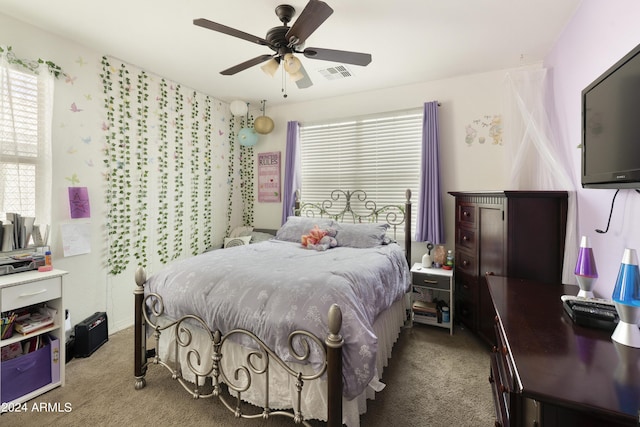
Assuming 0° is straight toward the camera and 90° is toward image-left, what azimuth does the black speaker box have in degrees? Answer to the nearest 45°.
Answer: approximately 315°

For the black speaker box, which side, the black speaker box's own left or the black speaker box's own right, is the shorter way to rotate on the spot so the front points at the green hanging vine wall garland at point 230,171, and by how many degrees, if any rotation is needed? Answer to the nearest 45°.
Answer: approximately 90° to the black speaker box's own left

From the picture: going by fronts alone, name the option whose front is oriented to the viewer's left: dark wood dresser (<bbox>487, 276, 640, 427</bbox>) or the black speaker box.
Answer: the dark wood dresser

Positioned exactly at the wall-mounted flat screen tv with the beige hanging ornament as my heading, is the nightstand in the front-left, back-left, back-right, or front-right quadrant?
front-right

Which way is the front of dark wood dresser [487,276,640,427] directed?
to the viewer's left

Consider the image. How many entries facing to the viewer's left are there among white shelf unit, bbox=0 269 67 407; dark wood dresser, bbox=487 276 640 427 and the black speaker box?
1

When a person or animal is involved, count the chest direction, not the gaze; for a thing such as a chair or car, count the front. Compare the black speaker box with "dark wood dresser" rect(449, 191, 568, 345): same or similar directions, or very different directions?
very different directions

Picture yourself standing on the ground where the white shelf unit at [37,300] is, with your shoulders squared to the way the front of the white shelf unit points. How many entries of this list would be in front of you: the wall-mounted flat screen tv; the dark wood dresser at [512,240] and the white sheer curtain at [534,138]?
3

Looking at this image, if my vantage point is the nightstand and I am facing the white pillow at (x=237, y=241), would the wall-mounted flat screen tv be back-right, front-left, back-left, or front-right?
back-left

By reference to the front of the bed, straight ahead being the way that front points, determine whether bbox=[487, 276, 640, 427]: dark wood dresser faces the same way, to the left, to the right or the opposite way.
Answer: to the right

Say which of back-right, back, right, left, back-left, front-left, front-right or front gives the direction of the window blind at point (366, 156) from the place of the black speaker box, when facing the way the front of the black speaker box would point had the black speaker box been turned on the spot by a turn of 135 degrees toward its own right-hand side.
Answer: back

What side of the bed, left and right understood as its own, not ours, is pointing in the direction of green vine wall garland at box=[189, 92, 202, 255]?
right

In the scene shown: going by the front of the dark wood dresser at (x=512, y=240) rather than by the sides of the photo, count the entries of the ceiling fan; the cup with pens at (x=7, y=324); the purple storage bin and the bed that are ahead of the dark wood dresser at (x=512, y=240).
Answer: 4

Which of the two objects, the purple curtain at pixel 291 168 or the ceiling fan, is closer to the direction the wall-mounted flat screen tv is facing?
the ceiling fan
